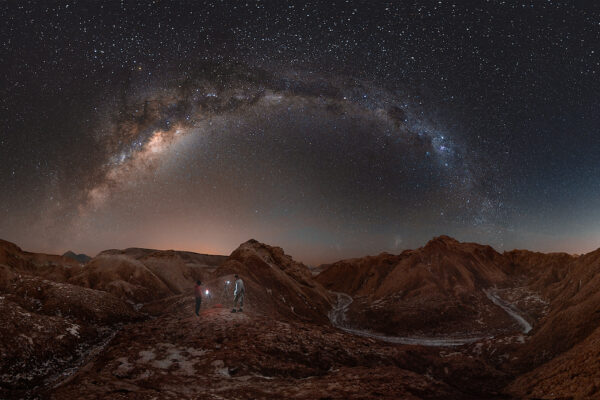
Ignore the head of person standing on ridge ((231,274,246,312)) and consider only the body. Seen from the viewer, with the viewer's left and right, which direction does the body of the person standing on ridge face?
facing to the left of the viewer
